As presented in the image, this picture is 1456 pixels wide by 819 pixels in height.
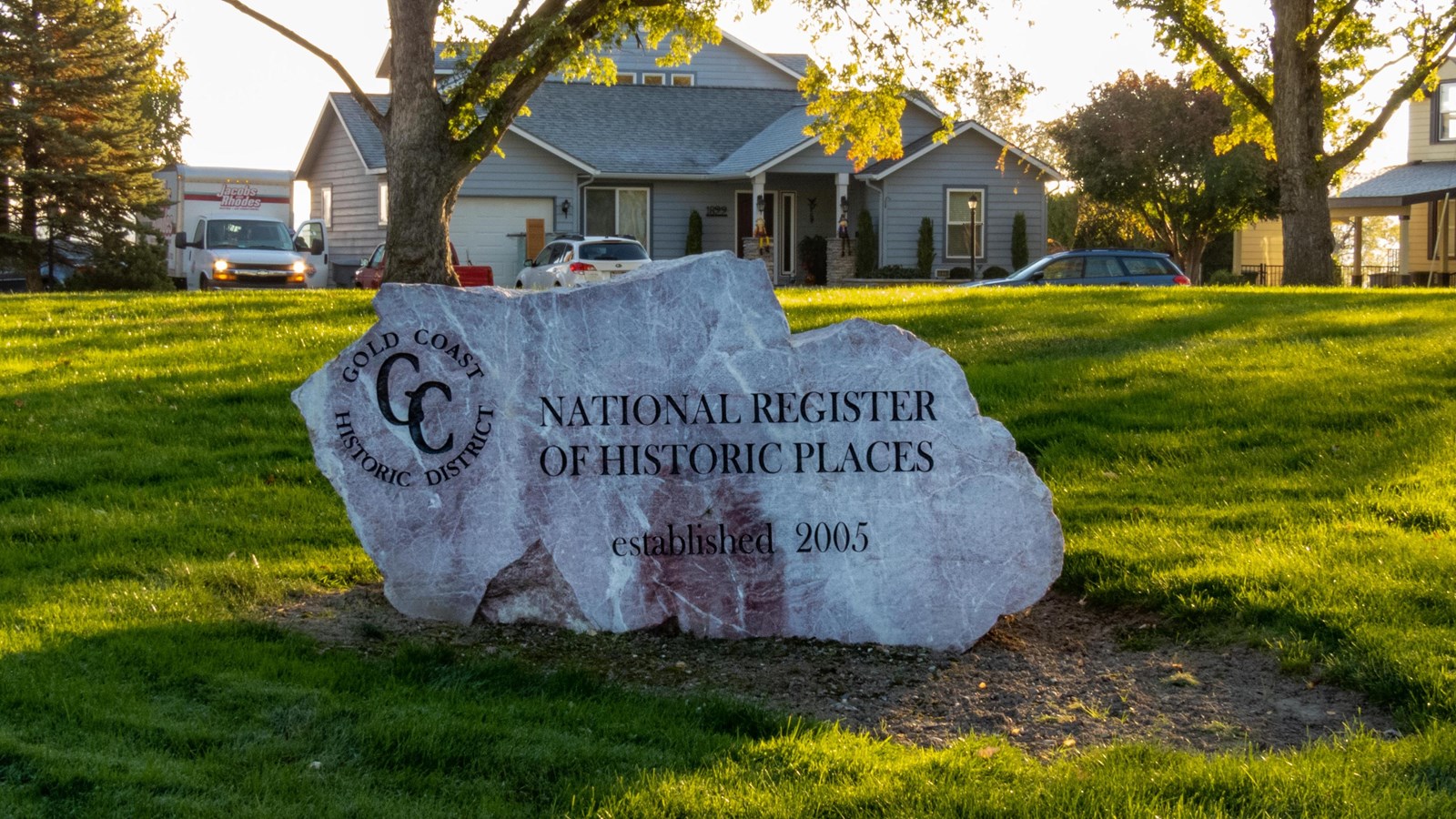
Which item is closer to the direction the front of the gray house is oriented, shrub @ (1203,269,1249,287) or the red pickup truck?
the red pickup truck

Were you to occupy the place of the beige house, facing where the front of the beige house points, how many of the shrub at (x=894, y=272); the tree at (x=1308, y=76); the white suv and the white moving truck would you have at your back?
0

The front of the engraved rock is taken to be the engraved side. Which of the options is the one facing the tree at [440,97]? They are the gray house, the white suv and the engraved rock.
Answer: the gray house

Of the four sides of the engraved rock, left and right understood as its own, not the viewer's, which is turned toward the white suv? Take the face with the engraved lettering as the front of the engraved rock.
back

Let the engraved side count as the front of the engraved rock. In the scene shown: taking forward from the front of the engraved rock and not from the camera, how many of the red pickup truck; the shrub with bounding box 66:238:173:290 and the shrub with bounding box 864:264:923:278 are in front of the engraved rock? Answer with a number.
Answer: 0

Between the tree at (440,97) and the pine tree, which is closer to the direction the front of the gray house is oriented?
the tree

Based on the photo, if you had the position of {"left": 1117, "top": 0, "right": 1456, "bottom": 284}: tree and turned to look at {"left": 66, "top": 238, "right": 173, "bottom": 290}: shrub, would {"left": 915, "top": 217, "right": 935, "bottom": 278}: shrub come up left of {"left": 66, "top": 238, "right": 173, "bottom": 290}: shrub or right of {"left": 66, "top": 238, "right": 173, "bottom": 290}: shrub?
right

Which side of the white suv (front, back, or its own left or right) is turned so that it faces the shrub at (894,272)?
right

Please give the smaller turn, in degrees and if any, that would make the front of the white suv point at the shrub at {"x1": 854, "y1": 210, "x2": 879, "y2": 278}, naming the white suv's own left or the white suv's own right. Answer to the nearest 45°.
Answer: approximately 90° to the white suv's own right

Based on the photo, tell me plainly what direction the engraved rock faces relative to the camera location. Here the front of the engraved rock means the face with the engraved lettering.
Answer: facing the viewer

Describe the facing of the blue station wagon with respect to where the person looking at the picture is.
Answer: facing to the left of the viewer

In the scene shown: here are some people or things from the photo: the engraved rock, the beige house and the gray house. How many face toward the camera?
3

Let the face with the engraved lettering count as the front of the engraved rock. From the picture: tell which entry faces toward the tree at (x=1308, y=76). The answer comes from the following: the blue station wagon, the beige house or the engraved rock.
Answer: the beige house

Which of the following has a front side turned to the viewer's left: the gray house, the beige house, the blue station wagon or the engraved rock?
the blue station wagon

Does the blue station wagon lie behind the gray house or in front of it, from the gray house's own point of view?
in front

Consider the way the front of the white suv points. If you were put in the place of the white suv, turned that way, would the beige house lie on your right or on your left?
on your right

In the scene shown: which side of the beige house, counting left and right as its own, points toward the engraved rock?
front

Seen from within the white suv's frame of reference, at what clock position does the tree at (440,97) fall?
The tree is roughly at 8 o'clock from the white suv.

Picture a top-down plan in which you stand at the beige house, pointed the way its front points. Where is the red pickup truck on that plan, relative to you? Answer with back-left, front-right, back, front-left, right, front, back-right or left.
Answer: front-right

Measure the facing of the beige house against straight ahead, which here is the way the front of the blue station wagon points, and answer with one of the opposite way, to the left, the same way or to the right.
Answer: to the left
